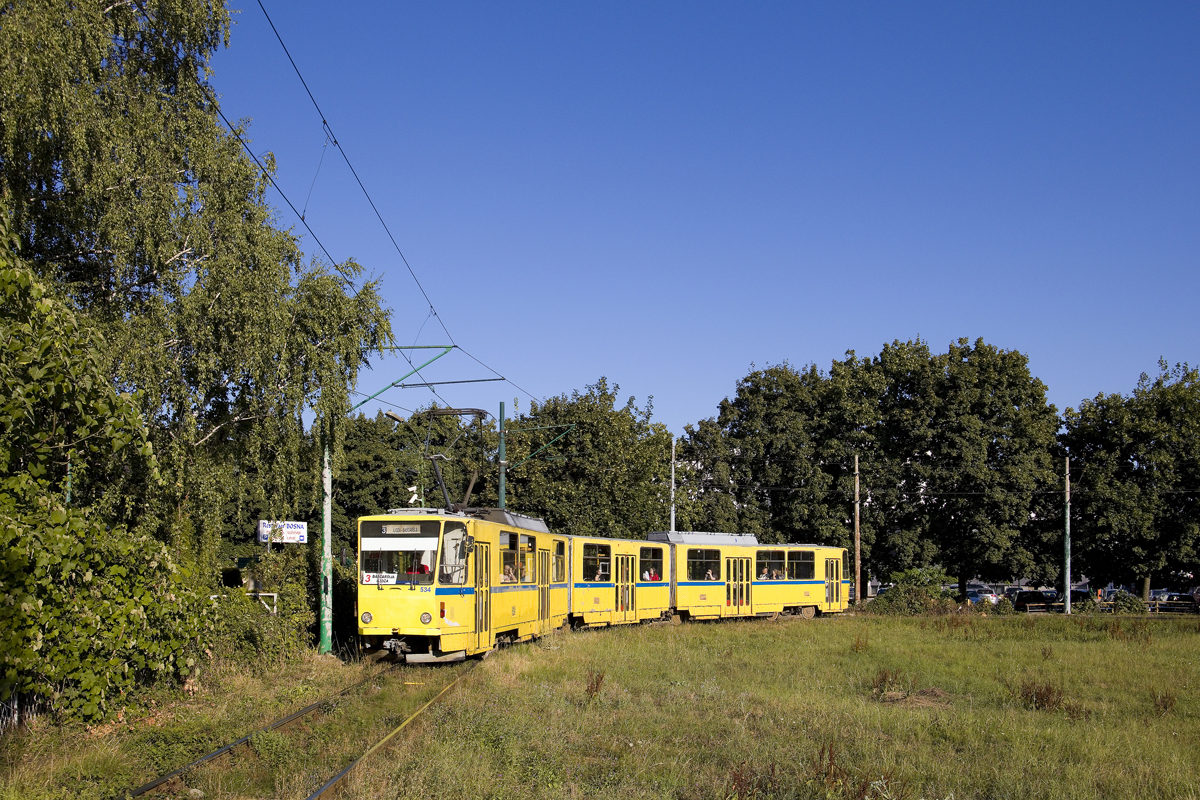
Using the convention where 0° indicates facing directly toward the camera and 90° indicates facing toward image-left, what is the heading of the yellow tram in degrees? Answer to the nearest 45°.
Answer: approximately 45°

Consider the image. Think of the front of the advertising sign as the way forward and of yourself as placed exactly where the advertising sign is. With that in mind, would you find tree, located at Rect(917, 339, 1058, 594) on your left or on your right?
on your left

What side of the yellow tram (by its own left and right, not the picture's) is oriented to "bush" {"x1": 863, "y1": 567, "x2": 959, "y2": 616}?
back

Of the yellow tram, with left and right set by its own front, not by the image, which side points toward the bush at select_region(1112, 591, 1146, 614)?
back

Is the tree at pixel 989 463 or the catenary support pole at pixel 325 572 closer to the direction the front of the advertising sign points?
the catenary support pole

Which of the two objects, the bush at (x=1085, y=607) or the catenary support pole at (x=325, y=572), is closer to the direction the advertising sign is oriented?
the catenary support pole

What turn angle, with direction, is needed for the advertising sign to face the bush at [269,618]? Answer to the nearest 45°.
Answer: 0° — it already faces it

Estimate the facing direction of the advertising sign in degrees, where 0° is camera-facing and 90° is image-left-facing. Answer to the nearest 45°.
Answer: approximately 0°

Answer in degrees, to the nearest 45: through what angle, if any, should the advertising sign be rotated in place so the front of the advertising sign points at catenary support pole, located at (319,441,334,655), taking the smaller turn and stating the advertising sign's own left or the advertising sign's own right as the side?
0° — it already faces it
